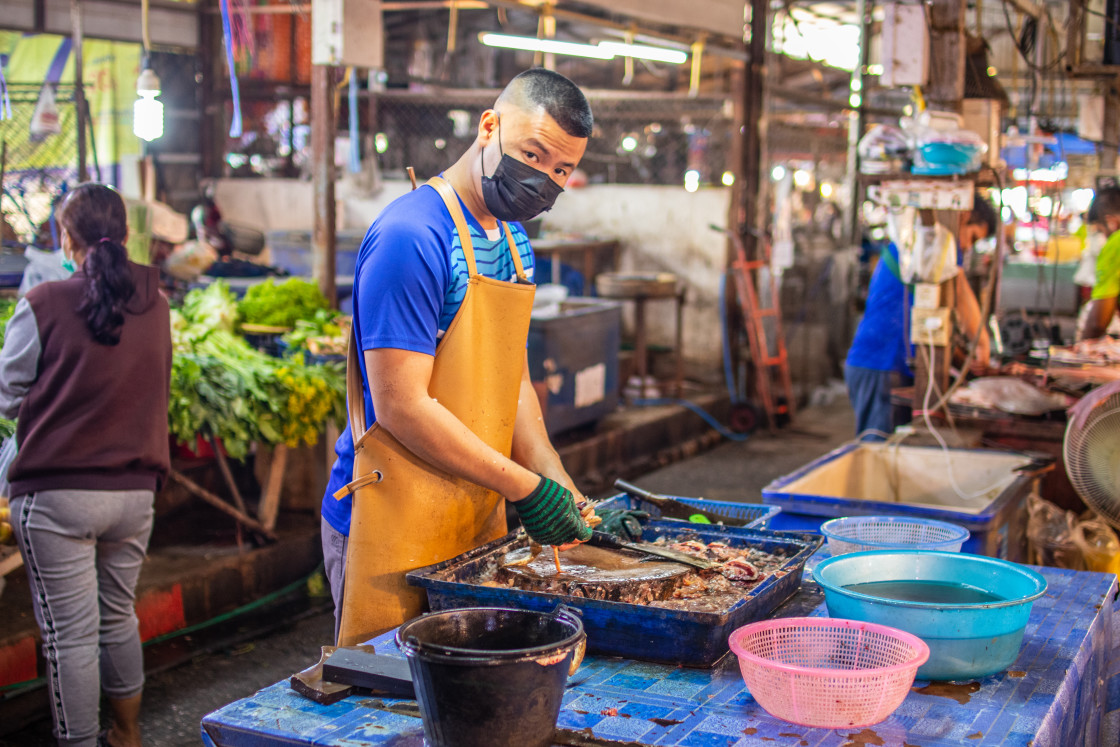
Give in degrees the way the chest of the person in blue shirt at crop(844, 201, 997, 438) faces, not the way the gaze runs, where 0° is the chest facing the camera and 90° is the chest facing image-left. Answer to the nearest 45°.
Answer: approximately 270°

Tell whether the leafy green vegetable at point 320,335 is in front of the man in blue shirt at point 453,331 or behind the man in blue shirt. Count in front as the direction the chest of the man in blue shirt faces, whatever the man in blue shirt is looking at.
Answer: behind

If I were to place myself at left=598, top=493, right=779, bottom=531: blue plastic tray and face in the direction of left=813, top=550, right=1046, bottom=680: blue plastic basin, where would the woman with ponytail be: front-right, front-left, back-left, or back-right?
back-right

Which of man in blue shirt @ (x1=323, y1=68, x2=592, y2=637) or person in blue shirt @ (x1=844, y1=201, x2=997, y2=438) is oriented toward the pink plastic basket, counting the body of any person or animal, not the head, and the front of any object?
the man in blue shirt

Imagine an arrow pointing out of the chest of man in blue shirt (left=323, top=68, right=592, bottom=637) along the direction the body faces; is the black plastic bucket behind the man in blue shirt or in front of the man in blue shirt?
in front

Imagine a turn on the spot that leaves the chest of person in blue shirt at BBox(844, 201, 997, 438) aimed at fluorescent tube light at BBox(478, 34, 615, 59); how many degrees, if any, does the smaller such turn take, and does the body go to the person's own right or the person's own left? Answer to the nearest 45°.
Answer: approximately 135° to the person's own left

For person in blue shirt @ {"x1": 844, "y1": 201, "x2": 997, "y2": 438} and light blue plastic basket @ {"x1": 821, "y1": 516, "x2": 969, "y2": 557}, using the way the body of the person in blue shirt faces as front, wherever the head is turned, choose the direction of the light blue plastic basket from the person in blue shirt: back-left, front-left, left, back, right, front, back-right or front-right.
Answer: right

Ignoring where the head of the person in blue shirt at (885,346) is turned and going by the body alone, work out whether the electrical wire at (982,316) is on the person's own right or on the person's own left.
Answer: on the person's own right

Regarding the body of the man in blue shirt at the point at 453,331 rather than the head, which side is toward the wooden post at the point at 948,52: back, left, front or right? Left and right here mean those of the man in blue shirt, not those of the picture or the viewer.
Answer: left

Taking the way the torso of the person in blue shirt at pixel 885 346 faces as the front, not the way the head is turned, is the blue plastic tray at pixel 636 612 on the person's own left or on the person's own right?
on the person's own right

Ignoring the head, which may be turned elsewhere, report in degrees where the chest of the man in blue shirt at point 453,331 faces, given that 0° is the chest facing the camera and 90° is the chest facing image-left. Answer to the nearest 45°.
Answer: approximately 315°
